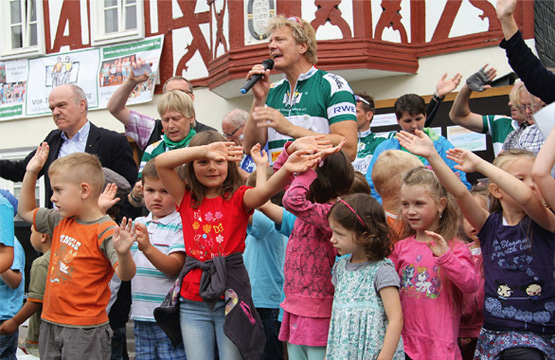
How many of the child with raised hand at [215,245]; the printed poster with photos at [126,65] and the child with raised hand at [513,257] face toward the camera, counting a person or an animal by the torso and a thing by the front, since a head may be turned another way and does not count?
3

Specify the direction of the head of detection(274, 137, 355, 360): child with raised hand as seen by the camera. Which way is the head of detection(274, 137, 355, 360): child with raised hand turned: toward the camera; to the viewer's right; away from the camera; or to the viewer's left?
away from the camera

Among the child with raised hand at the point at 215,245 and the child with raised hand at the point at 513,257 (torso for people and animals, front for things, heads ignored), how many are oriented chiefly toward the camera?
2

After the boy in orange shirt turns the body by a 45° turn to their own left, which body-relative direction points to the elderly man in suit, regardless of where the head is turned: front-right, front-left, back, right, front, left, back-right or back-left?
back

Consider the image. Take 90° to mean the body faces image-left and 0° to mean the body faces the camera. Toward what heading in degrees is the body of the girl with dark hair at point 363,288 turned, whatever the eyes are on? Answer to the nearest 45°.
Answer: approximately 45°

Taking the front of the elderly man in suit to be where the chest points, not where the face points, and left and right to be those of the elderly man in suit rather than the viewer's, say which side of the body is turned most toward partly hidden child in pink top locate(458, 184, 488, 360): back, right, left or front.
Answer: left

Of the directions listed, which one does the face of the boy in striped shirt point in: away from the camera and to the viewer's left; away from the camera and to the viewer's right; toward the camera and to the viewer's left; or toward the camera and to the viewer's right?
toward the camera and to the viewer's left

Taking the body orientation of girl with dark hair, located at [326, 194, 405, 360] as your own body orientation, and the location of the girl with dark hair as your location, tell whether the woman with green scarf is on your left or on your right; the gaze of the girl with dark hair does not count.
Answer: on your right

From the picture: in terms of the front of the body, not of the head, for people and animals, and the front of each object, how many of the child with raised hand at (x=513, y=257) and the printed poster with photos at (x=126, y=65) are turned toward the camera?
2

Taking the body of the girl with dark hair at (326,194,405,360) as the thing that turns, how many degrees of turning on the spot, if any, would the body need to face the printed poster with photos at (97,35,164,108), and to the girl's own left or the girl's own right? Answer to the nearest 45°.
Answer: approximately 90° to the girl's own right

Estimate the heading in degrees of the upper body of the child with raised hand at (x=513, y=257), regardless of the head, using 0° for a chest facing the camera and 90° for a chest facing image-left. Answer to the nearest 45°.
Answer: approximately 0°

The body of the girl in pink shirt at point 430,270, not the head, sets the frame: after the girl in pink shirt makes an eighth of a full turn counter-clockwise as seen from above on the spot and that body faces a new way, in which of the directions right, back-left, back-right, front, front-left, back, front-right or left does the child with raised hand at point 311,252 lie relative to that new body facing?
right

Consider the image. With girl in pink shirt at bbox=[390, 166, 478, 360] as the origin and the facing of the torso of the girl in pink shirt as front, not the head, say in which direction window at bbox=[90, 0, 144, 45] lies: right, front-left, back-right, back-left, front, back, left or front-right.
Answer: right
